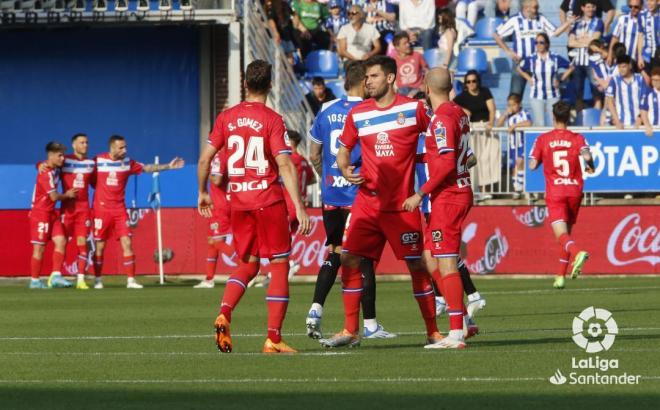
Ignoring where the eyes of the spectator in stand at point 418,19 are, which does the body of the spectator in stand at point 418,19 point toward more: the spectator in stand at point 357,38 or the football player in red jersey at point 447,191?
the football player in red jersey

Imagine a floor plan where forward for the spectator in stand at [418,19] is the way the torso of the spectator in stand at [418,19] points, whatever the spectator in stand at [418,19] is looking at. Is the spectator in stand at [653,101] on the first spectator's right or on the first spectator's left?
on the first spectator's left

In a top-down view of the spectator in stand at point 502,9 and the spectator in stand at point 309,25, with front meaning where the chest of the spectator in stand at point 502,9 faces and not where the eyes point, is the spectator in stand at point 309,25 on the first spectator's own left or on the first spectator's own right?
on the first spectator's own right

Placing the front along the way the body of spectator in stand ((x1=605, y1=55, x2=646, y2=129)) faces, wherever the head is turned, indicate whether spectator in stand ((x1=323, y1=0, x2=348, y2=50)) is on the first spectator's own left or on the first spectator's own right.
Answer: on the first spectator's own right

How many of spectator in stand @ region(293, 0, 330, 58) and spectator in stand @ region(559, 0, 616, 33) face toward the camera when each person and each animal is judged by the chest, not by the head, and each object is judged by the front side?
2

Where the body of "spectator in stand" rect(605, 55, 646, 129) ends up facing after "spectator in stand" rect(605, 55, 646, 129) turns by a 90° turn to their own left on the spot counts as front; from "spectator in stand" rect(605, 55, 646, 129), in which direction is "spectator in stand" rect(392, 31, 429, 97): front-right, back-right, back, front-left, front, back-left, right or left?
back

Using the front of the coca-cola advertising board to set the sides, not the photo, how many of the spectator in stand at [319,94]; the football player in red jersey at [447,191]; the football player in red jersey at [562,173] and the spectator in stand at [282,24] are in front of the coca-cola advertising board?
2

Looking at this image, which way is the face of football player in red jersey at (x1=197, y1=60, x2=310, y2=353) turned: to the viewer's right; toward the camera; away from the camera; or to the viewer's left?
away from the camera

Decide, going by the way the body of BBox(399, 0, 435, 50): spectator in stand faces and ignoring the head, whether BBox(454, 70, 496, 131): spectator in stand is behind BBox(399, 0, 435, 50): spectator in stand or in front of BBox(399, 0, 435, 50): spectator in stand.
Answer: in front
